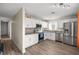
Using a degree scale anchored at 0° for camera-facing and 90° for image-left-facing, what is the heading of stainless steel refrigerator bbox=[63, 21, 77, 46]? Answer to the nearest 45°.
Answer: approximately 45°

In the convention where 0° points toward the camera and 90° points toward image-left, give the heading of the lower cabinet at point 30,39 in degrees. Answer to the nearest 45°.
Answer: approximately 315°
